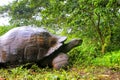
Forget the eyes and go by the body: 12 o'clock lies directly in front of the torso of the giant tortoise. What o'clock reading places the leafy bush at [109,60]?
The leafy bush is roughly at 12 o'clock from the giant tortoise.

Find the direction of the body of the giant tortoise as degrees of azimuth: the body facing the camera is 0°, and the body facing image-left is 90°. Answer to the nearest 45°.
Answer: approximately 270°
